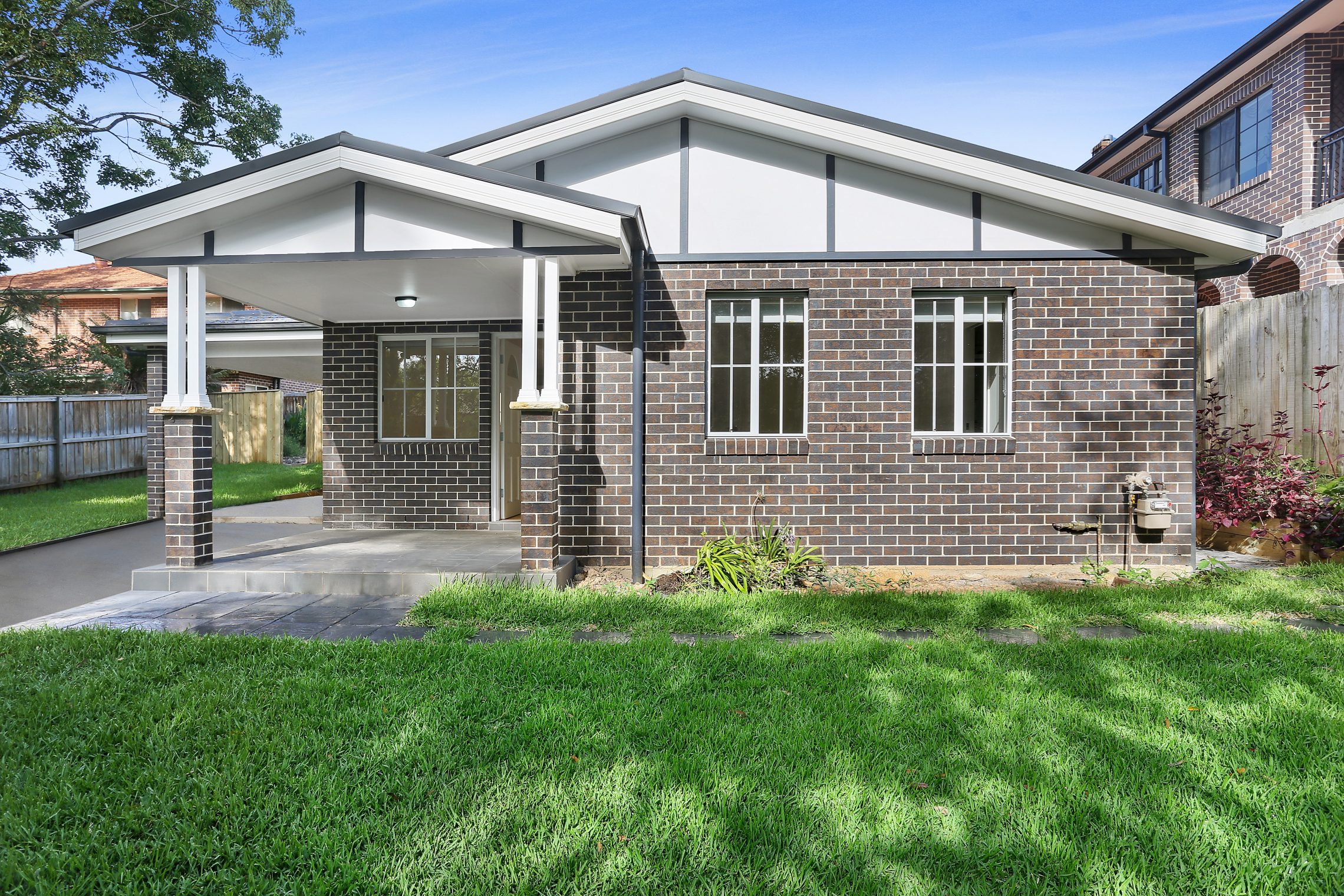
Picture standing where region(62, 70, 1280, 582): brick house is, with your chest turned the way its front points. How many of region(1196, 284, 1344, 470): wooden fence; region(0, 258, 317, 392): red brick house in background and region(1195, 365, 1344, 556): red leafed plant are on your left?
2

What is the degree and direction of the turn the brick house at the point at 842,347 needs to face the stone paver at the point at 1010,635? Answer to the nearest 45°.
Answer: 0° — it already faces it

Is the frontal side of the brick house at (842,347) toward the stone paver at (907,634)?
yes

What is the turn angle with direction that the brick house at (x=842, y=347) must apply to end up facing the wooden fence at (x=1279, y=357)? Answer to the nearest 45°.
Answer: approximately 90° to its left

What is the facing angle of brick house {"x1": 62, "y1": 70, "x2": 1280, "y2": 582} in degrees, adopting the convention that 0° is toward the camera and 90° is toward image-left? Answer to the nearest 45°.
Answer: approximately 0°

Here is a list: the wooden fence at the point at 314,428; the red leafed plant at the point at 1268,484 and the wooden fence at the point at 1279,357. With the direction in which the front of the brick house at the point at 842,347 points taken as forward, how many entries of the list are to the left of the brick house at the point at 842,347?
2

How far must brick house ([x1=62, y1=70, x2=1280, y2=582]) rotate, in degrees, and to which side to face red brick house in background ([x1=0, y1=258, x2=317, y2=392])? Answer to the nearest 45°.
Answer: approximately 135° to its right
